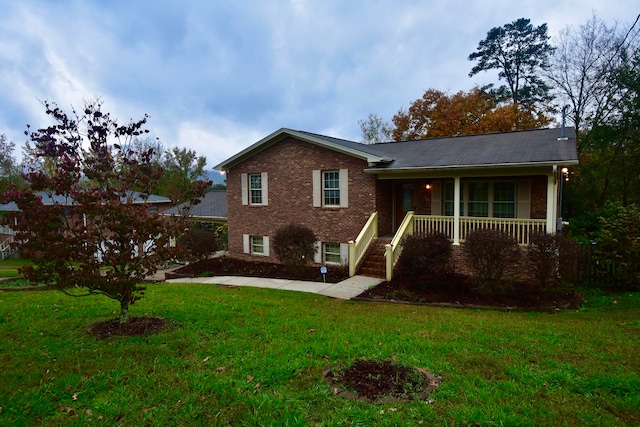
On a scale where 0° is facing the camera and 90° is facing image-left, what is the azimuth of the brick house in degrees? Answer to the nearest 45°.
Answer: approximately 0°

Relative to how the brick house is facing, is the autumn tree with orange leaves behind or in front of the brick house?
behind

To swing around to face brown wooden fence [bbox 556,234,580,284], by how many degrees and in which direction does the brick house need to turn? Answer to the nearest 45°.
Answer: approximately 45° to its left

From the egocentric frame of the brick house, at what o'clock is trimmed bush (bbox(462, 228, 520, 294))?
The trimmed bush is roughly at 11 o'clock from the brick house.

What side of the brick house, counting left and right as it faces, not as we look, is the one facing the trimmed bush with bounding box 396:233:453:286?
front

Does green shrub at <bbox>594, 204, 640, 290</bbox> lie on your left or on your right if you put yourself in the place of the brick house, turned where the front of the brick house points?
on your left

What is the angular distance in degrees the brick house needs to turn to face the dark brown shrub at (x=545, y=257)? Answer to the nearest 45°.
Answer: approximately 45° to its left

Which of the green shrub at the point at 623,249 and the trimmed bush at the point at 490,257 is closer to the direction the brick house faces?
the trimmed bush
